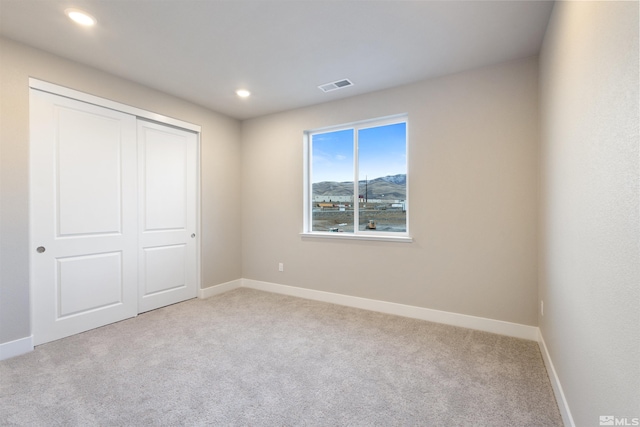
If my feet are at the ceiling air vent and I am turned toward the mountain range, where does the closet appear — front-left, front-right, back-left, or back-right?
back-left

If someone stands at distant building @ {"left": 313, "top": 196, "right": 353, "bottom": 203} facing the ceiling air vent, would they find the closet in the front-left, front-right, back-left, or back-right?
front-right

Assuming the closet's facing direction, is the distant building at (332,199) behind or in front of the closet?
in front

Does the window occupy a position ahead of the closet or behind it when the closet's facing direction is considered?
ahead

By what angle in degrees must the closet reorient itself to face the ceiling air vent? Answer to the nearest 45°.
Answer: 0° — it already faces it
